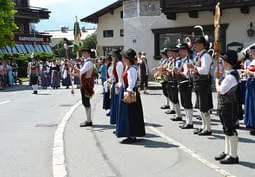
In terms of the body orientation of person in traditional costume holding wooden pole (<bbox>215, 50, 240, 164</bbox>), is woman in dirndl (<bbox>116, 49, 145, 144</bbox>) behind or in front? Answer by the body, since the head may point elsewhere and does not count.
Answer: in front

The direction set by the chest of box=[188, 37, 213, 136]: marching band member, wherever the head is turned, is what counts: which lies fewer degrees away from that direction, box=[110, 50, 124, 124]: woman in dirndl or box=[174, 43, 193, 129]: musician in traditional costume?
the woman in dirndl

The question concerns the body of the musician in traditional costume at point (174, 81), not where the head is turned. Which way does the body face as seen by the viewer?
to the viewer's left

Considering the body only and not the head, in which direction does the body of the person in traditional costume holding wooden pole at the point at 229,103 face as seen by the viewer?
to the viewer's left

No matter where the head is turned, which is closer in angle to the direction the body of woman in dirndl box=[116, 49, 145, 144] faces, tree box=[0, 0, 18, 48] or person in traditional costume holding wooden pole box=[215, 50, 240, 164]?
the tree

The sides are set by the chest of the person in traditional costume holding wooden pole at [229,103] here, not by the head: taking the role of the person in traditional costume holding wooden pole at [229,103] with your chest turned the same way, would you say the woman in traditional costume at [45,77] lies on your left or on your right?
on your right

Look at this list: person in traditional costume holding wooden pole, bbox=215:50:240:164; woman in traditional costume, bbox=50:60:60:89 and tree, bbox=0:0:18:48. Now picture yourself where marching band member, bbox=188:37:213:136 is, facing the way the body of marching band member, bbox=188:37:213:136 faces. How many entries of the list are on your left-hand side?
1

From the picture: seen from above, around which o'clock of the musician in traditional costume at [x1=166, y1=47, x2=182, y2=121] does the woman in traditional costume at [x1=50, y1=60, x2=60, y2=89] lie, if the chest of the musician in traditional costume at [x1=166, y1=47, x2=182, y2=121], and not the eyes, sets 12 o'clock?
the woman in traditional costume at [x1=50, y1=60, x2=60, y2=89] is roughly at 2 o'clock from the musician in traditional costume at [x1=166, y1=47, x2=182, y2=121].

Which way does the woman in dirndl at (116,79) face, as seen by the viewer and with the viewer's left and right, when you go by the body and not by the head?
facing to the left of the viewer

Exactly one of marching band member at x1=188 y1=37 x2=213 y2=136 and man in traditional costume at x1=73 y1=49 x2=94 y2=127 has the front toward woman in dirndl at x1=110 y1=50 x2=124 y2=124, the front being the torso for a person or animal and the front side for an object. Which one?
the marching band member

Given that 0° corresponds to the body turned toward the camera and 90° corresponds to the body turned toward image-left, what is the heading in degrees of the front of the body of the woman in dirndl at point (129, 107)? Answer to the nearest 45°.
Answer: approximately 90°

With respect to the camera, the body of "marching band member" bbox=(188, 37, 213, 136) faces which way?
to the viewer's left
